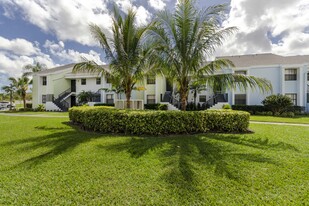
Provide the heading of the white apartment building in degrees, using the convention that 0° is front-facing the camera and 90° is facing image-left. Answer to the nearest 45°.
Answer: approximately 0°

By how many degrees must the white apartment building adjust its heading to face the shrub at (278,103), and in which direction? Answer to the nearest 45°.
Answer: approximately 45° to its left

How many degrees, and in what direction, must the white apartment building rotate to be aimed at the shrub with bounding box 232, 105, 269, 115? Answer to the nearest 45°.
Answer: approximately 45° to its left

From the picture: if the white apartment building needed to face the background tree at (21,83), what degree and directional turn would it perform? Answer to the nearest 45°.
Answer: approximately 90° to its right

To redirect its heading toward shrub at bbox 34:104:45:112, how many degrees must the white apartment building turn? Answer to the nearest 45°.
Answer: approximately 90° to its right

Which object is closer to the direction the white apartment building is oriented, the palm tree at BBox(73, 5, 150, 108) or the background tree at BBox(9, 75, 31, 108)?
the palm tree

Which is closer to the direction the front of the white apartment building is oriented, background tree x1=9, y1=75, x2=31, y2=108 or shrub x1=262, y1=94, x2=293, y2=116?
the shrub
